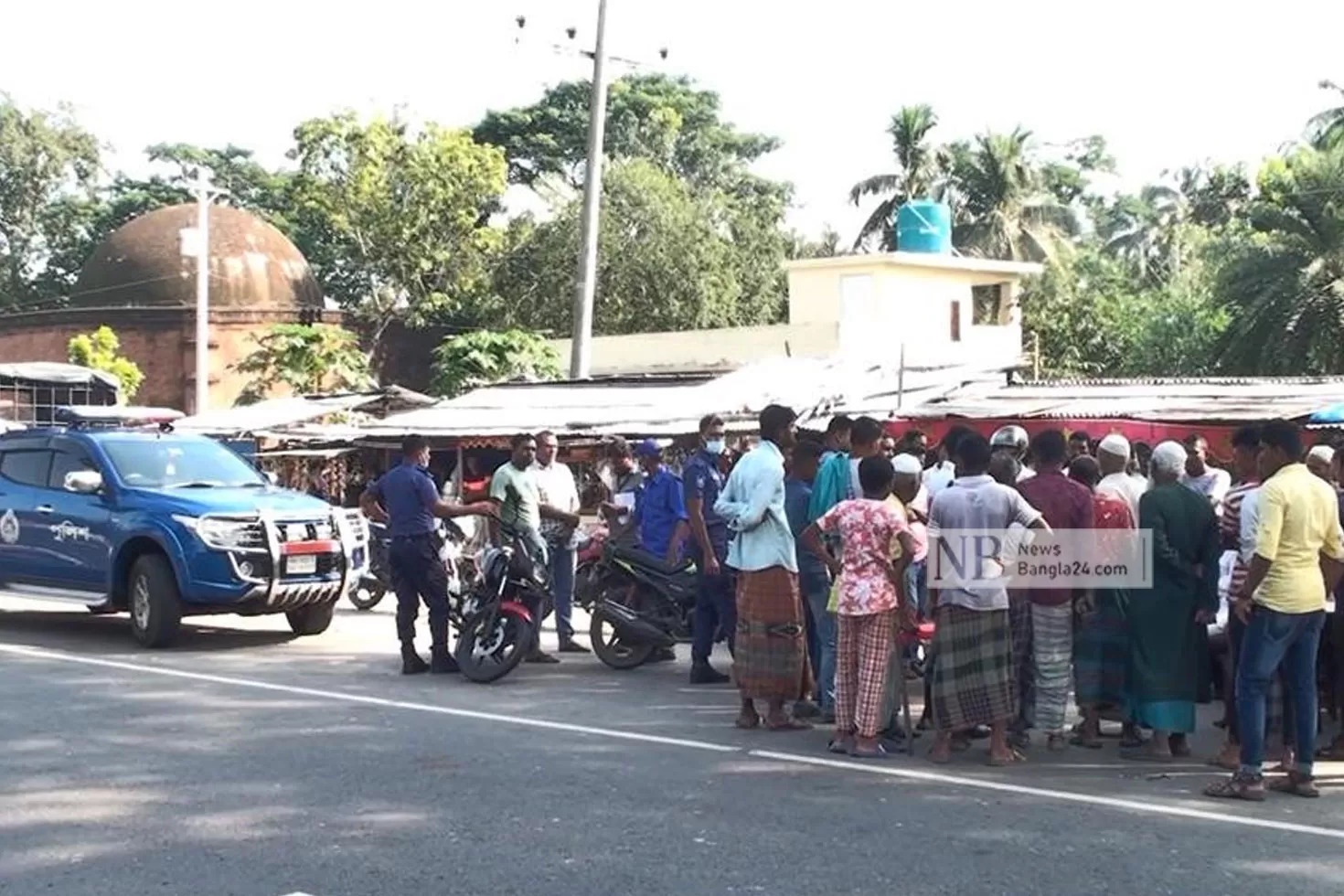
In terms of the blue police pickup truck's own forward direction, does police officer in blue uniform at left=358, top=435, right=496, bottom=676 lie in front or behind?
in front

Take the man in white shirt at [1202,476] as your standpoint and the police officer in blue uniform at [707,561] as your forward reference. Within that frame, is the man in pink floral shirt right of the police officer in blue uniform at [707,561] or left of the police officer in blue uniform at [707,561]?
left

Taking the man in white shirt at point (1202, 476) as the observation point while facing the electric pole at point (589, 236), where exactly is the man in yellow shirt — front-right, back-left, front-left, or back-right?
back-left

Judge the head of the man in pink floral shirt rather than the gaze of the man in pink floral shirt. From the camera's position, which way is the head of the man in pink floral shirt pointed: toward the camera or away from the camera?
away from the camera

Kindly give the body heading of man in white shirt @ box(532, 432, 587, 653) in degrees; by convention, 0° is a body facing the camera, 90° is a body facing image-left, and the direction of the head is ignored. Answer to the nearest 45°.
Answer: approximately 315°

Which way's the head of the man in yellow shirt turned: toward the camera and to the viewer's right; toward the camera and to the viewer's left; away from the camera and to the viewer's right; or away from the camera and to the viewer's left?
away from the camera and to the viewer's left

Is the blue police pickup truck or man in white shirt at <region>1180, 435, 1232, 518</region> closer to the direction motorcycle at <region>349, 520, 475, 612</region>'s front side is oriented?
the blue police pickup truck

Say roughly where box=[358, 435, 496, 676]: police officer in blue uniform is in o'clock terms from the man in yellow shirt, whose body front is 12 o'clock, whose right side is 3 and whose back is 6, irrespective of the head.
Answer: The police officer in blue uniform is roughly at 11 o'clock from the man in yellow shirt.

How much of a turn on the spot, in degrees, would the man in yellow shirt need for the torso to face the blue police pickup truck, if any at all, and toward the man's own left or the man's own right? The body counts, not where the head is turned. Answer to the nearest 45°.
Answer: approximately 45° to the man's own left

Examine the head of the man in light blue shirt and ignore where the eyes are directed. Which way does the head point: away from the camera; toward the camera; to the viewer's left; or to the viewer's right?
to the viewer's right

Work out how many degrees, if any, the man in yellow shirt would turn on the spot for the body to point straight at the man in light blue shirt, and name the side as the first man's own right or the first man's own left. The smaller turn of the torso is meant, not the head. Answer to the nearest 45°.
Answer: approximately 45° to the first man's own left

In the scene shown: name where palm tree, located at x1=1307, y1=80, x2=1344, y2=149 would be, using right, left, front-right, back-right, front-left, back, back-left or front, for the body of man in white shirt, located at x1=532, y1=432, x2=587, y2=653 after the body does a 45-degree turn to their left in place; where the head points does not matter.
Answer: front-left

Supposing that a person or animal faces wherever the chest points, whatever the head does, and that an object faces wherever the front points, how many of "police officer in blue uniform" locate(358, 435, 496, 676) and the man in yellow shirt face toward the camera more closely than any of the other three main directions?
0
